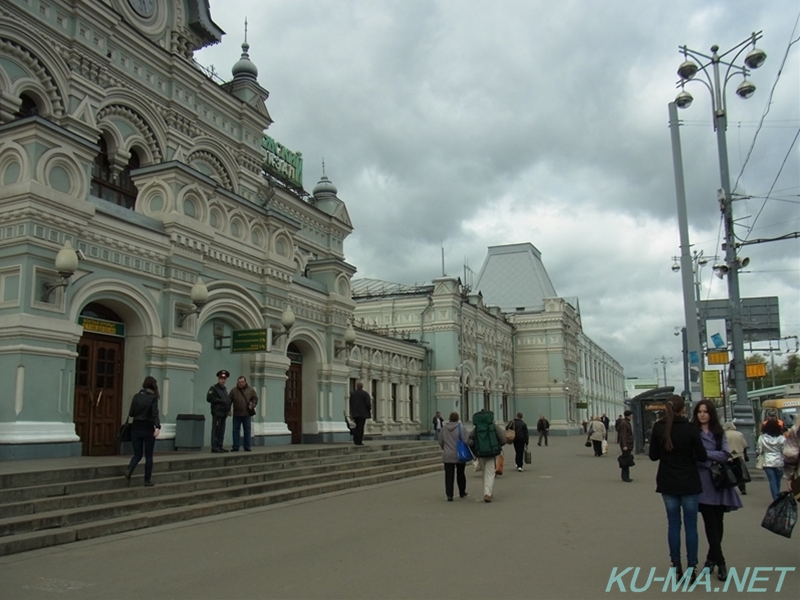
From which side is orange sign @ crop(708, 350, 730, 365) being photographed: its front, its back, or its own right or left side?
front

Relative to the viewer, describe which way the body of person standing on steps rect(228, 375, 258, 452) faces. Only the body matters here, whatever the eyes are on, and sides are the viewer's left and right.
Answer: facing the viewer

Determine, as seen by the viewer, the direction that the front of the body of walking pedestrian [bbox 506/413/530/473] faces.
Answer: away from the camera

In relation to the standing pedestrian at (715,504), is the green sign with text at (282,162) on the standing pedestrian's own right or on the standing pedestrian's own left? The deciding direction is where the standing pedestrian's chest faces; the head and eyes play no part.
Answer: on the standing pedestrian's own right

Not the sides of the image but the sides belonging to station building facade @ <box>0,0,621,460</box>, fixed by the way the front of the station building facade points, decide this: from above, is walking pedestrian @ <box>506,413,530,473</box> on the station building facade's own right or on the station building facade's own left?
on the station building facade's own left

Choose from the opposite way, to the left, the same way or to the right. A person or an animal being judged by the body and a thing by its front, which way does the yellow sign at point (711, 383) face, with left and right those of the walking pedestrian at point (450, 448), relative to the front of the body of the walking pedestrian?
the opposite way

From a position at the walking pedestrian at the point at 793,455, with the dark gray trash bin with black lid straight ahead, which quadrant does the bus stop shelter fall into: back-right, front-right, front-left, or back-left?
front-right

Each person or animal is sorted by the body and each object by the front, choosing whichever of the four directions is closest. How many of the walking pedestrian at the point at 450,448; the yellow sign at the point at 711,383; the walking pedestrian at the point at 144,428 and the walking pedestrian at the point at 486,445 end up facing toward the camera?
1

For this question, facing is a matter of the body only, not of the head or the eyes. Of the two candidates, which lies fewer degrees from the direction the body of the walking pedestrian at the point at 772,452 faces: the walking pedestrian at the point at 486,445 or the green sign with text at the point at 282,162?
the green sign with text

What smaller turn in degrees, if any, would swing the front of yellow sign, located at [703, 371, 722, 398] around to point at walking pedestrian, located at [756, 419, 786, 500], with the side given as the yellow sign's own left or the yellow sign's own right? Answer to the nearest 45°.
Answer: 0° — it already faces them

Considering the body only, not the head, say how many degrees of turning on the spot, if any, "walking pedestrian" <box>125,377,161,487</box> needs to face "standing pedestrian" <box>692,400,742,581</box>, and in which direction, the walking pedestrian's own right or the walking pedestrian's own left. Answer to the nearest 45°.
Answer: approximately 90° to the walking pedestrian's own right

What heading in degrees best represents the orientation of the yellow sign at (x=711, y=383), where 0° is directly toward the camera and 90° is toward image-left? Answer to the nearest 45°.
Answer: approximately 0°

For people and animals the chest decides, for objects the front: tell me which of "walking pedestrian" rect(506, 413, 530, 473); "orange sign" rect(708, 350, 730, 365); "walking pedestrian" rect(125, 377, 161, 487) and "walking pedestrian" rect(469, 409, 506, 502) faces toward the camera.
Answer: the orange sign

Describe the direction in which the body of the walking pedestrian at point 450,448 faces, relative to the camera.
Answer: away from the camera
